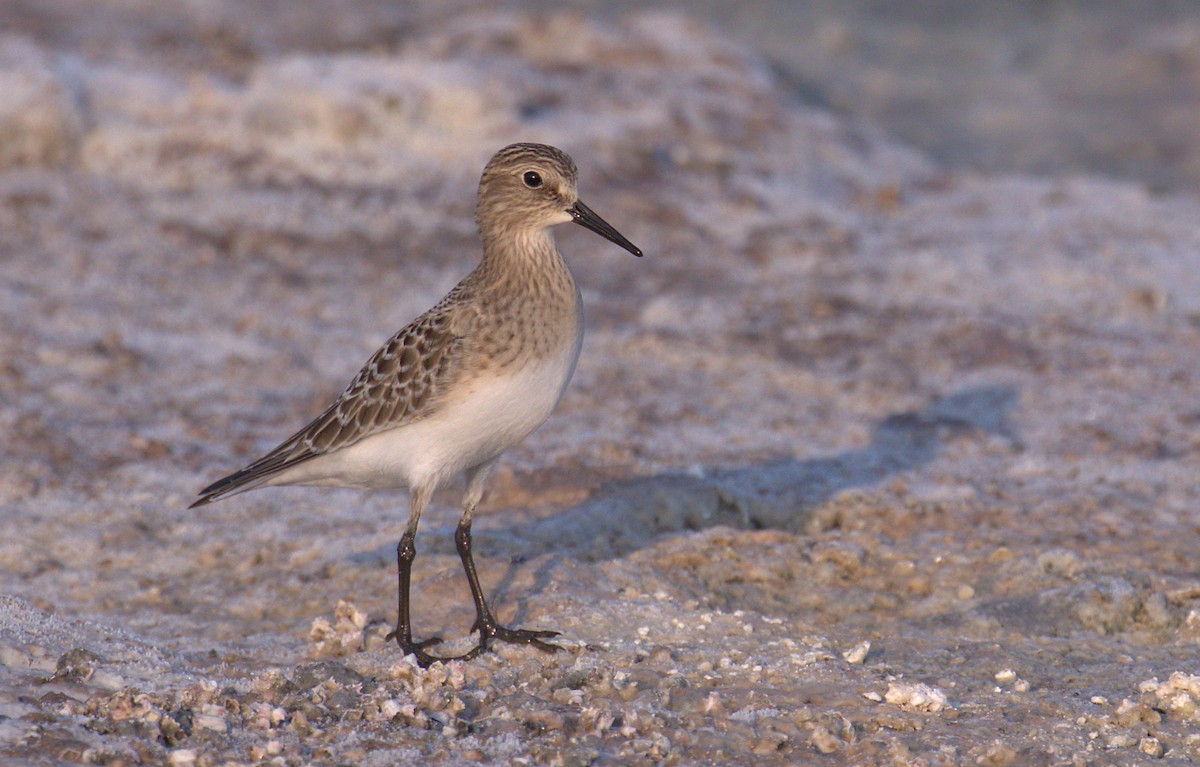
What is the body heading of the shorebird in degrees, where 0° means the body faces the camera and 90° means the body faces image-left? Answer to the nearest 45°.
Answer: approximately 270°
